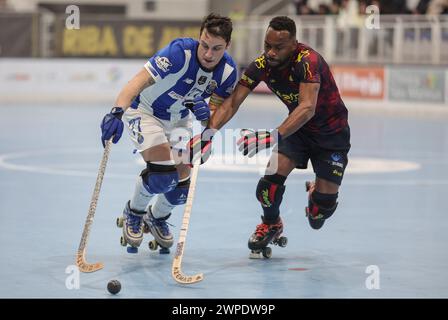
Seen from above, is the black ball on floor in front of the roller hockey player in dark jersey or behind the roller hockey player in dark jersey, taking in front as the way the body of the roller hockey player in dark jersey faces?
in front

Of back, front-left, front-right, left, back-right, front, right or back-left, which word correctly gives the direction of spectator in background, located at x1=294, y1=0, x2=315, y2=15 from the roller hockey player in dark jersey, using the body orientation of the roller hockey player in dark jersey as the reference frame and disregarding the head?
back-right

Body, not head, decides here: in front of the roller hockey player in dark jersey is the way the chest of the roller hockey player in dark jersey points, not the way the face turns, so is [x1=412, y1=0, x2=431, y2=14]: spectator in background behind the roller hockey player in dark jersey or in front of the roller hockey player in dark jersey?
behind

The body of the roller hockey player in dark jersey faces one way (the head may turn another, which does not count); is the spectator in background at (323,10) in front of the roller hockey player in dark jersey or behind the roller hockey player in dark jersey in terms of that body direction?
behind

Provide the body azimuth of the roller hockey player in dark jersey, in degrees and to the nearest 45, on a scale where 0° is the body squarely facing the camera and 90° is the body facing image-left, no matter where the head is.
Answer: approximately 45°

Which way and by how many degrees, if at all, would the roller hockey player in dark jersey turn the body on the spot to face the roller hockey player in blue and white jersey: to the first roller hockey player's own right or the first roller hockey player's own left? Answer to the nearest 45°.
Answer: approximately 45° to the first roller hockey player's own right

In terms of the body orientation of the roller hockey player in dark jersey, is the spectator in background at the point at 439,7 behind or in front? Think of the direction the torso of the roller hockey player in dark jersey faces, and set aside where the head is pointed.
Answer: behind

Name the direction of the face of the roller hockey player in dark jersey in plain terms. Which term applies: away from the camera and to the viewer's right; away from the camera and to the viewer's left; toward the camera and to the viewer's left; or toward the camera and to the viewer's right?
toward the camera and to the viewer's left

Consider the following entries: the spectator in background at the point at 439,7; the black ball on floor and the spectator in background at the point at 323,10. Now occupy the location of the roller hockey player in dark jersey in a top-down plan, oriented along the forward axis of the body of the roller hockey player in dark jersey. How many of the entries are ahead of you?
1
